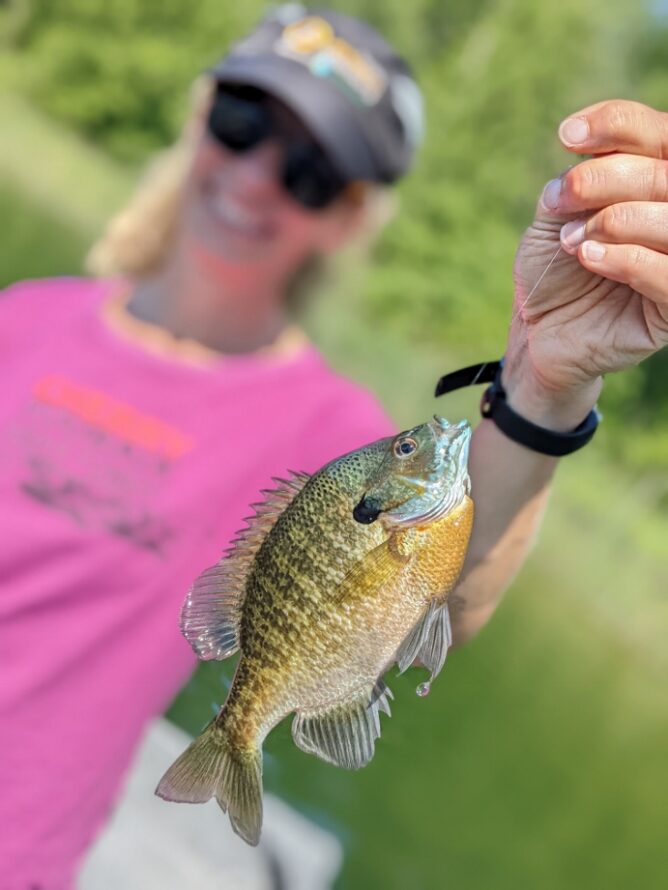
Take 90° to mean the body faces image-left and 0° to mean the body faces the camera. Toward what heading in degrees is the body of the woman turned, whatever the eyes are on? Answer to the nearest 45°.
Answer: approximately 0°
